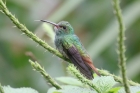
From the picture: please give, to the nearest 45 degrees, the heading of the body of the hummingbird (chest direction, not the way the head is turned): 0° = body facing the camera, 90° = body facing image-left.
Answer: approximately 90°
